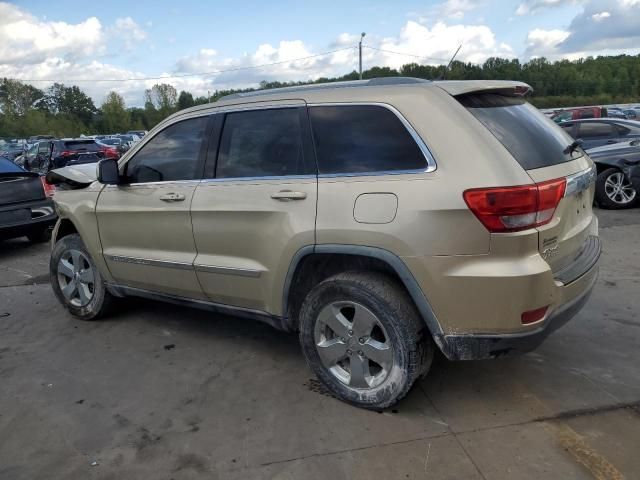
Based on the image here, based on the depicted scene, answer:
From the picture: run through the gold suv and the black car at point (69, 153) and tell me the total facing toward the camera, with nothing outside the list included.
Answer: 0

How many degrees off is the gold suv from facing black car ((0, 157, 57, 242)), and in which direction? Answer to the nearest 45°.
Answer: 0° — it already faces it

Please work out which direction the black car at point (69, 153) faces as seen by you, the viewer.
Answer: facing away from the viewer and to the left of the viewer

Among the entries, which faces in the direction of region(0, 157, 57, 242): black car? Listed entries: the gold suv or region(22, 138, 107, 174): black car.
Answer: the gold suv

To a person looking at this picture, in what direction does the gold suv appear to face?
facing away from the viewer and to the left of the viewer

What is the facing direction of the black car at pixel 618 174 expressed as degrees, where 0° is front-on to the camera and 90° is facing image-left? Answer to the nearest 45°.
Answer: approximately 45°

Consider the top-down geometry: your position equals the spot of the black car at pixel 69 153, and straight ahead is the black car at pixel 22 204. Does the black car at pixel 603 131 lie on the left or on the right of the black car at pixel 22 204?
left

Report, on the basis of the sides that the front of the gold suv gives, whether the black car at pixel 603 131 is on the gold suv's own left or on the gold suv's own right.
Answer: on the gold suv's own right

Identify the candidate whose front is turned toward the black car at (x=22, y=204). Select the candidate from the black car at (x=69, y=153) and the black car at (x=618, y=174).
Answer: the black car at (x=618, y=174)

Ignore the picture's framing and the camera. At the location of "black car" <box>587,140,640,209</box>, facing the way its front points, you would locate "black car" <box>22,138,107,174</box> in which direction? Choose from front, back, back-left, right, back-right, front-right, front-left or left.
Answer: front-right

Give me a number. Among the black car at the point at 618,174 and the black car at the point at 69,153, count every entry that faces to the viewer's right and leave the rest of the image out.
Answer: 0

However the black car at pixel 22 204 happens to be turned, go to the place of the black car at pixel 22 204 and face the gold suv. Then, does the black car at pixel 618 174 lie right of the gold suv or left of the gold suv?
left

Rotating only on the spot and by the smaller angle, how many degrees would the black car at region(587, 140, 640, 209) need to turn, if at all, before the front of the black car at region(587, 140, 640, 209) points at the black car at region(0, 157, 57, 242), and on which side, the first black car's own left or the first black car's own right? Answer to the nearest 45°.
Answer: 0° — it already faces it

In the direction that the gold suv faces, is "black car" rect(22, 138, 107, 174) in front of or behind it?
in front

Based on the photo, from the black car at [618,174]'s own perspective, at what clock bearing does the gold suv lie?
The gold suv is roughly at 11 o'clock from the black car.
